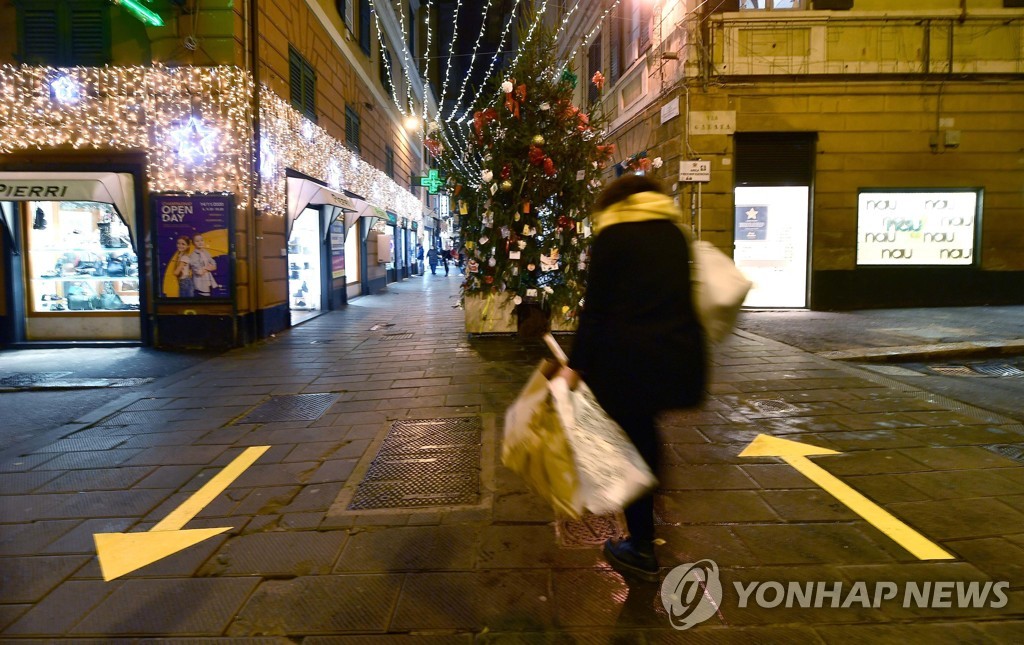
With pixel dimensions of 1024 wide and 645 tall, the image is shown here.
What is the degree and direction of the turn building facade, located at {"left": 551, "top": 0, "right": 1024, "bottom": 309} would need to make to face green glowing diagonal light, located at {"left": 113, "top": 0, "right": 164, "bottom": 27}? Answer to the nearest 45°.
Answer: approximately 45° to its right

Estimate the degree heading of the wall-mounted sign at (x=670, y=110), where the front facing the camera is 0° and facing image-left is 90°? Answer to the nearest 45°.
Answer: approximately 45°

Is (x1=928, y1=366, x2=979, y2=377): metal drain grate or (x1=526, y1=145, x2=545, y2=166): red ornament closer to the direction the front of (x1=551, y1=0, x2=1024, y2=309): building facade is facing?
the metal drain grate

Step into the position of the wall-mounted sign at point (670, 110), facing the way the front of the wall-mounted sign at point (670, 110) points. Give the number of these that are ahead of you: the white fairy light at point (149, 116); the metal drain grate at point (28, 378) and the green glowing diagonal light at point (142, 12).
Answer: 3

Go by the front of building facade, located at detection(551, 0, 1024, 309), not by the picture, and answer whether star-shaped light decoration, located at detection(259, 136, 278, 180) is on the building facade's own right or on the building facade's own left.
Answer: on the building facade's own right

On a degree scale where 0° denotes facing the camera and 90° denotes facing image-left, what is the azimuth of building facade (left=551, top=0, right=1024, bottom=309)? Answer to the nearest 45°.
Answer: approximately 0°
